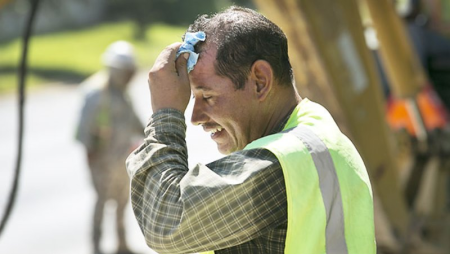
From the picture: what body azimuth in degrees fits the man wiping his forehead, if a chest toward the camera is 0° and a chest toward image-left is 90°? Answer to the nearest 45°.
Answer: approximately 90°

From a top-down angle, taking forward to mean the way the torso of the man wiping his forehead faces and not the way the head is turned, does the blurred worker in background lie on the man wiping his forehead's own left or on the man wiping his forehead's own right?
on the man wiping his forehead's own right

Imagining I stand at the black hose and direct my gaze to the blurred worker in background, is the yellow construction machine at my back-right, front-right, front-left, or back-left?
front-right

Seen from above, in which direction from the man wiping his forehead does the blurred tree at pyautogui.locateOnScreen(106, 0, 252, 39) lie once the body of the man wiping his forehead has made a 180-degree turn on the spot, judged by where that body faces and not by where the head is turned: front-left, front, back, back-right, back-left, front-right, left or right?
left

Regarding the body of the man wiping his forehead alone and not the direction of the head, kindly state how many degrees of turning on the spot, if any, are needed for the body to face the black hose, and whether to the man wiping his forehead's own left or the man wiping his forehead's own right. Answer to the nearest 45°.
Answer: approximately 45° to the man wiping his forehead's own right
